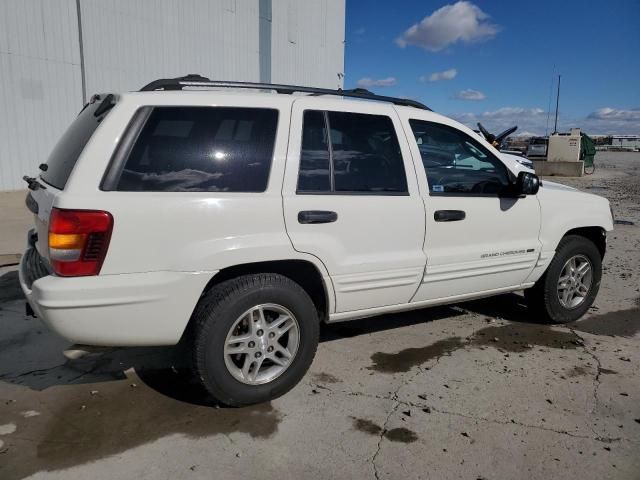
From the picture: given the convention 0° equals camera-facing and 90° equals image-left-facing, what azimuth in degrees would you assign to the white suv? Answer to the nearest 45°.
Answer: approximately 225°

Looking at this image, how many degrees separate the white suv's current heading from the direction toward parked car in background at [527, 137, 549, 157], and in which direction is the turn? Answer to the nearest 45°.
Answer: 0° — it already faces it
